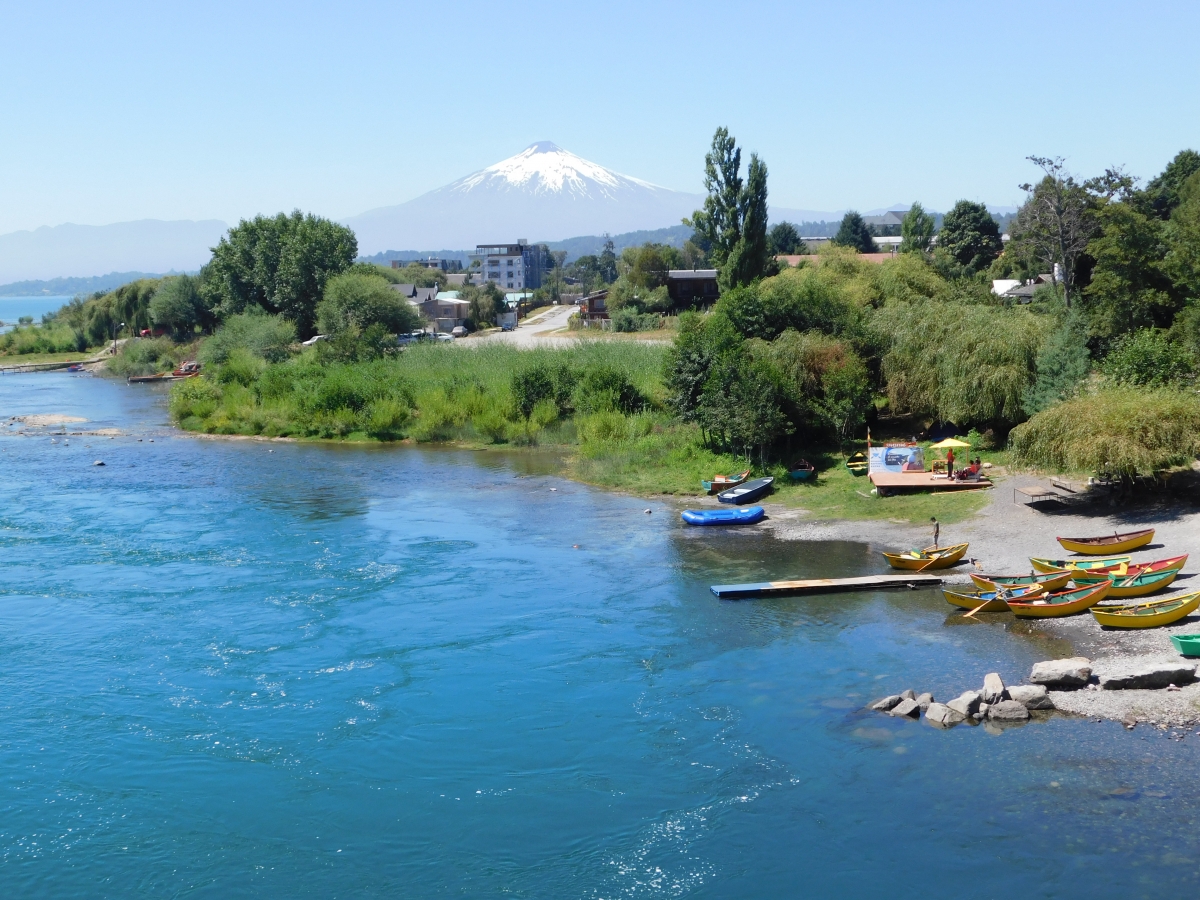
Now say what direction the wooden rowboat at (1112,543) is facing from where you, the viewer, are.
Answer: facing to the right of the viewer

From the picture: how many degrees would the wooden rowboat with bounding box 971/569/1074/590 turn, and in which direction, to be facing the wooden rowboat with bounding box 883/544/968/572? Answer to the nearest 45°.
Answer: approximately 135° to its left

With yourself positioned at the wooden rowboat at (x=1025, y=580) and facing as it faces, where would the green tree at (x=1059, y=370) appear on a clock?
The green tree is roughly at 9 o'clock from the wooden rowboat.

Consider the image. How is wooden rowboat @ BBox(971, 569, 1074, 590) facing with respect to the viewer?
to the viewer's right

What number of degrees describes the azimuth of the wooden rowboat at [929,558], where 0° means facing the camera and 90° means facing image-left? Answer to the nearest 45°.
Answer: approximately 270°

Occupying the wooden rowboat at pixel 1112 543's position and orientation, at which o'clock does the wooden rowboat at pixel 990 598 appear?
the wooden rowboat at pixel 990 598 is roughly at 4 o'clock from the wooden rowboat at pixel 1112 543.

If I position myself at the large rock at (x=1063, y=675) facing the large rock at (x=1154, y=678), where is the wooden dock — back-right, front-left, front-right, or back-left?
back-left

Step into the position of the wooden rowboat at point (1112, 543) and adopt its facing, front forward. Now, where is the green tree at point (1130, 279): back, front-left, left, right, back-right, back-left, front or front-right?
left

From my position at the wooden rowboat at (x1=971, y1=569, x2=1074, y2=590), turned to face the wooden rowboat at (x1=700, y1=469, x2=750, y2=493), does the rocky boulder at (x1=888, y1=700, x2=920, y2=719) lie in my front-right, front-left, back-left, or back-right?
back-left
